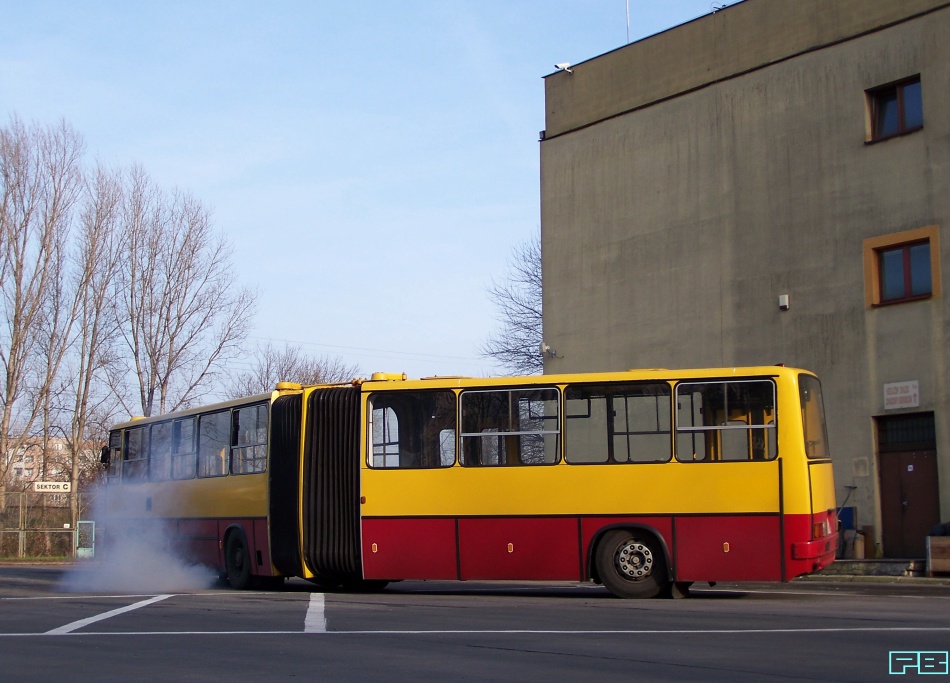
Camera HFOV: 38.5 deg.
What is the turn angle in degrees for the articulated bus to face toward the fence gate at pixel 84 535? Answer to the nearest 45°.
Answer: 0° — it already faces it

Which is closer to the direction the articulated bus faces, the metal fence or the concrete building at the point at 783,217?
the metal fence

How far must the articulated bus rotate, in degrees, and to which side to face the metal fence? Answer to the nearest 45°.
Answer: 0° — it already faces it

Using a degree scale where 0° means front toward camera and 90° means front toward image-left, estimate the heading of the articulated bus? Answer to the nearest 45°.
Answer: approximately 135°

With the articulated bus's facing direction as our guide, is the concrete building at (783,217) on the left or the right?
on its right
